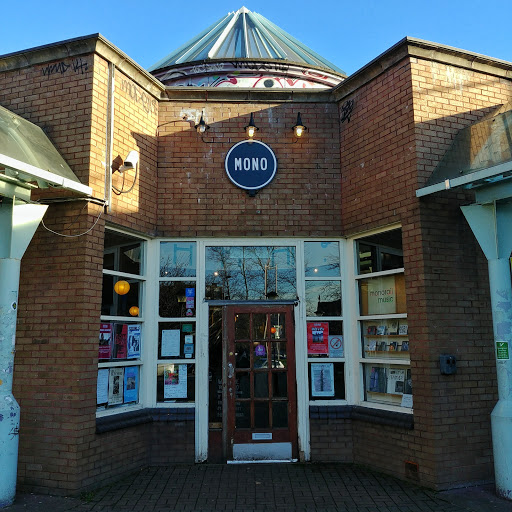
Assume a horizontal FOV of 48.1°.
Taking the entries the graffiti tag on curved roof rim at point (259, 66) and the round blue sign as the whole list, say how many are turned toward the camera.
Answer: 2

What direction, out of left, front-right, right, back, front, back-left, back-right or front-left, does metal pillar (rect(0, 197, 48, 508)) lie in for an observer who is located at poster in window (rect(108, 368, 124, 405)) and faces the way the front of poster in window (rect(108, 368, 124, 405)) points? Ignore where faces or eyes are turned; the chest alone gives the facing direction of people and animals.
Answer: right

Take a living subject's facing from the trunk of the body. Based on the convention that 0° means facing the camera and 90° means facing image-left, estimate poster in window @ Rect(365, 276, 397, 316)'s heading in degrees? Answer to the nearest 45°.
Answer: approximately 45°

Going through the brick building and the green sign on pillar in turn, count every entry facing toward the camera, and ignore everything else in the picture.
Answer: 2

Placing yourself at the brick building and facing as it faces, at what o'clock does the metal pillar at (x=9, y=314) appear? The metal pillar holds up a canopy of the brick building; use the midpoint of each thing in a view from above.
The metal pillar is roughly at 2 o'clock from the brick building.
